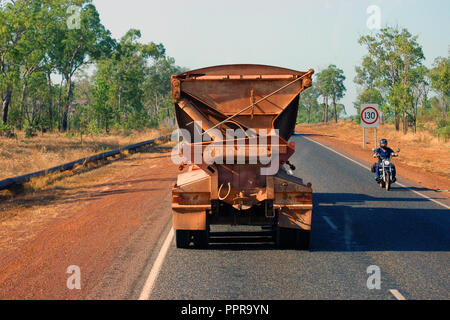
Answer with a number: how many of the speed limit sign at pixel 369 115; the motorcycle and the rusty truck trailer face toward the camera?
2

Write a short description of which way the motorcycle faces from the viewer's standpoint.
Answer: facing the viewer

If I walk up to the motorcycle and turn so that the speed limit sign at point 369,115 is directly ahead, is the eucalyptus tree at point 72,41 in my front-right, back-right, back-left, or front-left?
front-left

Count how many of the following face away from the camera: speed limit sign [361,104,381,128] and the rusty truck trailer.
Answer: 1

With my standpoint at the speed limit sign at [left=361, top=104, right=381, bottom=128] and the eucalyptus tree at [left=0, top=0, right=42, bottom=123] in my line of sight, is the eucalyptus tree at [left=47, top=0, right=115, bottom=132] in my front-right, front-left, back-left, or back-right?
front-right

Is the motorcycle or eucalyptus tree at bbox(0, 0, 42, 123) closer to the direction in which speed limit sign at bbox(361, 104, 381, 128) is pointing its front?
the motorcycle

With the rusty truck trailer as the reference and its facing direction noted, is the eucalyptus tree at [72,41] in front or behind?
in front

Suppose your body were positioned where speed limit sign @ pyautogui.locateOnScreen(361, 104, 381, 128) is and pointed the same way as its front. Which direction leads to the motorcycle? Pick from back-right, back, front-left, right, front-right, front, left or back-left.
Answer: front

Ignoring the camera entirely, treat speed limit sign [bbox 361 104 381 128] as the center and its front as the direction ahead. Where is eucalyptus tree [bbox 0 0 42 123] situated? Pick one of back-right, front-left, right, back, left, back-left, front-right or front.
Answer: right

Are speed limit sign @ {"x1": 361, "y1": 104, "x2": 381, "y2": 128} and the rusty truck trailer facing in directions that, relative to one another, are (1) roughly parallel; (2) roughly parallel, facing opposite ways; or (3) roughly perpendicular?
roughly parallel, facing opposite ways

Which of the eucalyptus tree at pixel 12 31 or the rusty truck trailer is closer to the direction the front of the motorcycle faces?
the rusty truck trailer

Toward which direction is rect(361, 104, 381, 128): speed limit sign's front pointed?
toward the camera

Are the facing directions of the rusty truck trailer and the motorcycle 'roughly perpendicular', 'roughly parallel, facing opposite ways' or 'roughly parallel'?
roughly parallel, facing opposite ways

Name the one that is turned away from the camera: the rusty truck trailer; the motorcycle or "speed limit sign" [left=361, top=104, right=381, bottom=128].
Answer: the rusty truck trailer

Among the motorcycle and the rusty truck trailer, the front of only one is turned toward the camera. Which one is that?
the motorcycle

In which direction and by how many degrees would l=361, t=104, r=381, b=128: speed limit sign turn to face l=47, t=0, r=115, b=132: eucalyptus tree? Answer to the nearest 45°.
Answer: approximately 135° to its right

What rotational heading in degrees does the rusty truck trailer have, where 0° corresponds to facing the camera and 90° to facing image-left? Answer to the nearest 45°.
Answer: approximately 180°

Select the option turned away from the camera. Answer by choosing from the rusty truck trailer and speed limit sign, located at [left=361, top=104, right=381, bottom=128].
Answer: the rusty truck trailer

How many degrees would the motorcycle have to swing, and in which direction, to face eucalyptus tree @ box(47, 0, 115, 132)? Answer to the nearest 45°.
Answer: approximately 135° to its right

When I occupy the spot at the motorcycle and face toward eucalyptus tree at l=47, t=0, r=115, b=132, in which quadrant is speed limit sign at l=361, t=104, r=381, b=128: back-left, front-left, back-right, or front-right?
front-right
